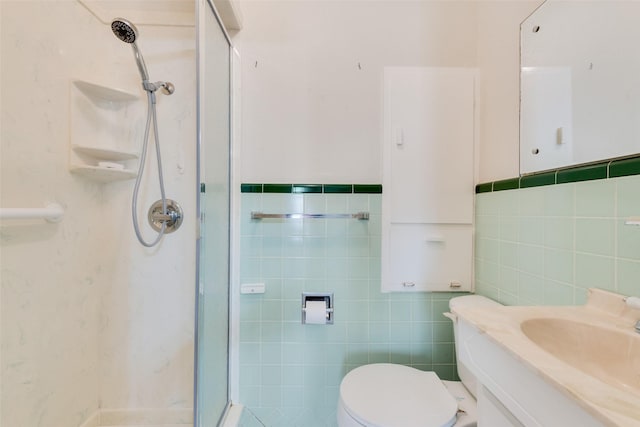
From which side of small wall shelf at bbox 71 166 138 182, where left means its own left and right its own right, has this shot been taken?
front

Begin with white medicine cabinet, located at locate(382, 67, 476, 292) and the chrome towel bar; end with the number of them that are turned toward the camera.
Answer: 2

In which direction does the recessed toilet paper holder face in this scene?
toward the camera

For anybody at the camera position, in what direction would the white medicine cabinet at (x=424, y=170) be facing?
facing the viewer

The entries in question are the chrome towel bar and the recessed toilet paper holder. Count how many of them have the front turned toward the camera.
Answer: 2

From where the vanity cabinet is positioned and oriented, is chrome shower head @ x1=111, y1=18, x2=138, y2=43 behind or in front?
in front

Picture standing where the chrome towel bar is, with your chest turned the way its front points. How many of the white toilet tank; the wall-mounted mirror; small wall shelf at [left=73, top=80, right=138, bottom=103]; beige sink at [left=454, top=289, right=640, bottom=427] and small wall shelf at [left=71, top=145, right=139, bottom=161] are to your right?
2

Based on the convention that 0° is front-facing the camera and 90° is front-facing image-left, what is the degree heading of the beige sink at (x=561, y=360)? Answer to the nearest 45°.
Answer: approximately 45°

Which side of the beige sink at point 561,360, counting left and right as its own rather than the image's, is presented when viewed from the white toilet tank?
right

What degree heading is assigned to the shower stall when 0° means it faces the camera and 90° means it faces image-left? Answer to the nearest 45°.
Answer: approximately 315°

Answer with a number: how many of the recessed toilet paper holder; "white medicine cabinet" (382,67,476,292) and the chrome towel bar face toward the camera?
3

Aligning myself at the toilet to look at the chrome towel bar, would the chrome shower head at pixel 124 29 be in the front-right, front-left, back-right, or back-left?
front-left
